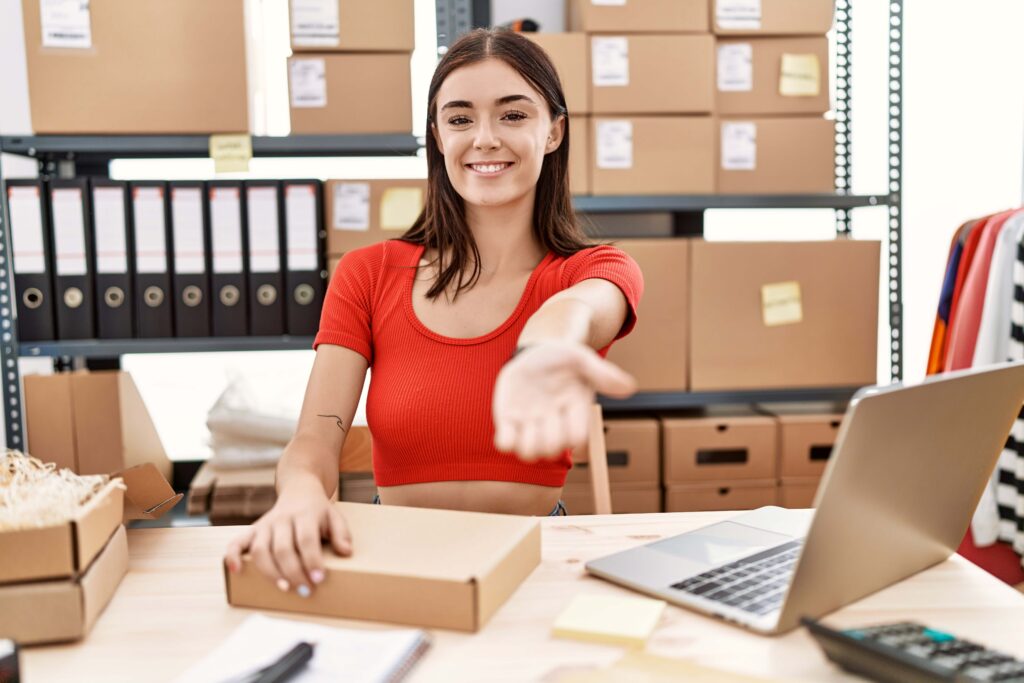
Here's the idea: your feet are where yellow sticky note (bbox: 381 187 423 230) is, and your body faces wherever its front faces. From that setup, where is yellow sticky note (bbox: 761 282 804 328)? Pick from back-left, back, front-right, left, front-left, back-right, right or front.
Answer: left

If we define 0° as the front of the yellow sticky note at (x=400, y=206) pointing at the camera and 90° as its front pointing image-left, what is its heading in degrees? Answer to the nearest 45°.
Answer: approximately 0°

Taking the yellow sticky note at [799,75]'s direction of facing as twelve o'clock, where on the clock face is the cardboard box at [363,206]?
The cardboard box is roughly at 2 o'clock from the yellow sticky note.

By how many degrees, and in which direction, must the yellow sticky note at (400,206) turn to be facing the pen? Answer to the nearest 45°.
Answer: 0° — it already faces it

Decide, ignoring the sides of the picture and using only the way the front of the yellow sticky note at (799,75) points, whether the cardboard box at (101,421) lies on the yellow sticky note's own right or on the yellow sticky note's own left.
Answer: on the yellow sticky note's own right

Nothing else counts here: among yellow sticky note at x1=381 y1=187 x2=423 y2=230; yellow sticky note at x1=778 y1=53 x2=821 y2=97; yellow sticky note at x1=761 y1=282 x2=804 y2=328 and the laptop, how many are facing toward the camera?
3
